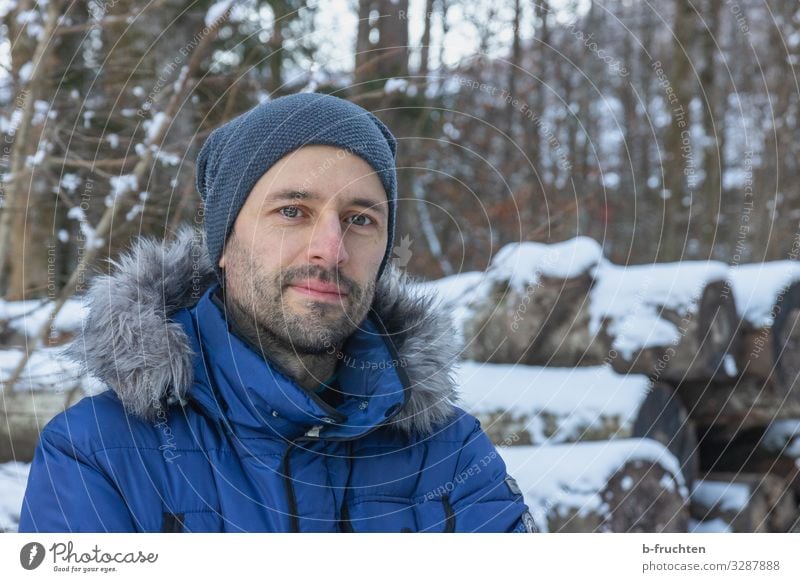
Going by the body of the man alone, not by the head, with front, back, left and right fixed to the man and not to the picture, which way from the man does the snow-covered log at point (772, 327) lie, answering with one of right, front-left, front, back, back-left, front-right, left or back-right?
back-left

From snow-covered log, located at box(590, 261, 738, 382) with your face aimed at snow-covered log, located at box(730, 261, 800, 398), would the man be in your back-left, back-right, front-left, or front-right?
back-right

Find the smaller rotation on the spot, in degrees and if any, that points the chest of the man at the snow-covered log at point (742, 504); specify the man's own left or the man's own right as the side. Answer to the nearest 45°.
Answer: approximately 135° to the man's own left

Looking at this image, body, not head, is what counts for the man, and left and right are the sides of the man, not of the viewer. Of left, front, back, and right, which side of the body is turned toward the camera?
front

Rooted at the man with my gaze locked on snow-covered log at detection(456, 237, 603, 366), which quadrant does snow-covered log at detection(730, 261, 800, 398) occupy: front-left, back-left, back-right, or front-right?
front-right

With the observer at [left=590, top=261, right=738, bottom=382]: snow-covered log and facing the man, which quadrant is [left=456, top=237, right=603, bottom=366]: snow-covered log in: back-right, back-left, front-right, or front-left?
front-right

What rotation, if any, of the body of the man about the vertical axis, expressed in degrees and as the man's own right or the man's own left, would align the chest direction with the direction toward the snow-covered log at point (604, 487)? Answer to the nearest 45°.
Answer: approximately 135° to the man's own left

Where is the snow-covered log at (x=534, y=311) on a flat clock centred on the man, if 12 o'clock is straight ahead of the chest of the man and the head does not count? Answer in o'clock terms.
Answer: The snow-covered log is roughly at 7 o'clock from the man.

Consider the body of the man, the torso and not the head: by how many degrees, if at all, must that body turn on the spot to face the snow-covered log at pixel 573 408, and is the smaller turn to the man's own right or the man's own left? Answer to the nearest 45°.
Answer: approximately 135° to the man's own left
